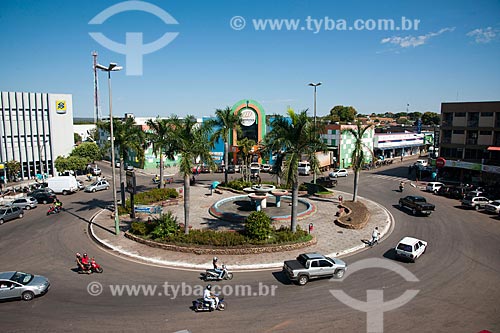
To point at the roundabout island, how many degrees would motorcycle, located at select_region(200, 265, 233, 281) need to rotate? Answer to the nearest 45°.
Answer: approximately 90° to its left

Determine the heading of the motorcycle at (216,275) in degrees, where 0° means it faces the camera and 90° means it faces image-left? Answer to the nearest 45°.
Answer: approximately 270°

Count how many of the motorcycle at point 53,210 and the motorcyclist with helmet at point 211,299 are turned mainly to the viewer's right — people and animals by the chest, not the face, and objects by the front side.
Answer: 1

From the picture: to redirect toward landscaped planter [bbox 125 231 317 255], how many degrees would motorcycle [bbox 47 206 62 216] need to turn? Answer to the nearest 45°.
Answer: approximately 90° to its left

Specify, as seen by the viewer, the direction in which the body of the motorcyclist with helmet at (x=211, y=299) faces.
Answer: to the viewer's right

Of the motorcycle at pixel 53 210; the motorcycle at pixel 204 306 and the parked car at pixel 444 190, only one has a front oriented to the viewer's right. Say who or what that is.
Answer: the motorcycle at pixel 204 306

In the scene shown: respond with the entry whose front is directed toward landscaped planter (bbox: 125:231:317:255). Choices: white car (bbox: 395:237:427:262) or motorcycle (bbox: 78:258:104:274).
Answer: the motorcycle

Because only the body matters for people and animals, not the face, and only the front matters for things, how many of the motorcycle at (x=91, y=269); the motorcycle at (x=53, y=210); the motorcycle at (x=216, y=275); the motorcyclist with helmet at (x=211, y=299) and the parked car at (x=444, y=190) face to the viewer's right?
3

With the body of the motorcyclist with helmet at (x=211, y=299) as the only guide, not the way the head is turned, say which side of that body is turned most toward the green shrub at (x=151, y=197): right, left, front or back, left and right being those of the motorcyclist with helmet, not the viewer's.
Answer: left

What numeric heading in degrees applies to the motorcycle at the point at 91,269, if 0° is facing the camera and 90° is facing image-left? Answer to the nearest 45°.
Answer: approximately 270°

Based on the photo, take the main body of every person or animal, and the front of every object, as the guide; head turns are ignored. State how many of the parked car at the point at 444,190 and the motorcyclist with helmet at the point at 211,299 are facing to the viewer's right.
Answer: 1

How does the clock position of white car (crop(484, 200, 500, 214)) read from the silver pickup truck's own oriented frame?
The white car is roughly at 12 o'clock from the silver pickup truck.
